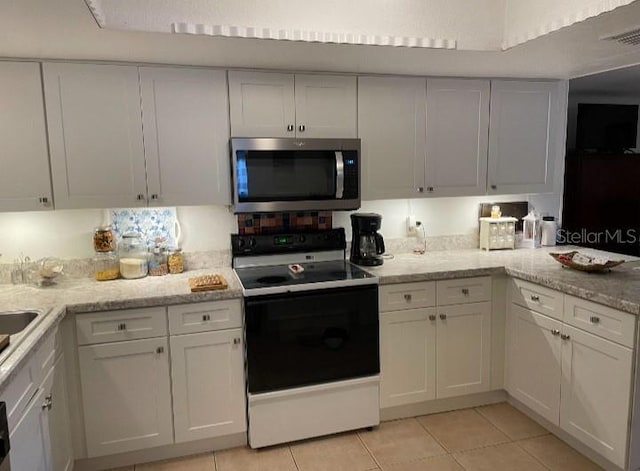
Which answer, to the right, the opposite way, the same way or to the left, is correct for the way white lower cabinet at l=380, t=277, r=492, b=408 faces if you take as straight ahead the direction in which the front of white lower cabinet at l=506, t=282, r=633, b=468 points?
to the left

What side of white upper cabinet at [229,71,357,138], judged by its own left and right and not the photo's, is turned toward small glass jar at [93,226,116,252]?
right

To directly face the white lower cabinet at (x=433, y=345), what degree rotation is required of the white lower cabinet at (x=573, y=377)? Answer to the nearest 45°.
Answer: approximately 45° to its right

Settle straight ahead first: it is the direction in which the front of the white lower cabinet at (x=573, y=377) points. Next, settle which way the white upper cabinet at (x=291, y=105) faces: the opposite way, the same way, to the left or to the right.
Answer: to the left

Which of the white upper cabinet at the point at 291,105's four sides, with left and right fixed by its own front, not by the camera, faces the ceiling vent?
left

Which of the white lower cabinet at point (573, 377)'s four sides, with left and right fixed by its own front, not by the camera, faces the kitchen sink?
front

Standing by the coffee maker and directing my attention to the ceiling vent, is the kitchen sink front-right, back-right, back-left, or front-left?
back-right

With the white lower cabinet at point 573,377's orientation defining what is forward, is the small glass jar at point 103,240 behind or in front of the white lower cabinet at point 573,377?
in front

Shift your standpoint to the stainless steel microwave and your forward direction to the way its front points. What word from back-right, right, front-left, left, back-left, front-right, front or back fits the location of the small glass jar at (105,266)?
right
